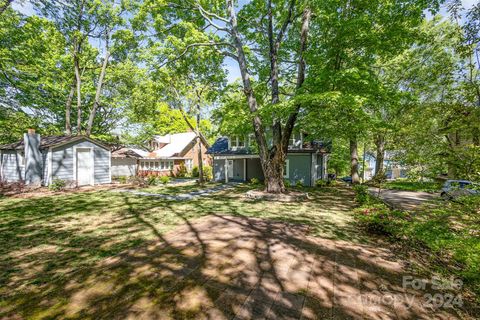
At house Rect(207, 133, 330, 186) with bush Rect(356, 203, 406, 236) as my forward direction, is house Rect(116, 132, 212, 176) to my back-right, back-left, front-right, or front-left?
back-right

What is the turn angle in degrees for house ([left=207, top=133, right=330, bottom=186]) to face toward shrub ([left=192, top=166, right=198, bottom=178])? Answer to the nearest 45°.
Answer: approximately 135° to its right

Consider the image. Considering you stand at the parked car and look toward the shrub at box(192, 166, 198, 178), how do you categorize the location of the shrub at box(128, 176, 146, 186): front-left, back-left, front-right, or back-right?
front-left

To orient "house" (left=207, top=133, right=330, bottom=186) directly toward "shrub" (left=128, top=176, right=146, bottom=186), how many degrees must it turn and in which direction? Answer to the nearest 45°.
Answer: approximately 90° to its right

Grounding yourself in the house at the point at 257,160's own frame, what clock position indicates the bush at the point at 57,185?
The bush is roughly at 2 o'clock from the house.

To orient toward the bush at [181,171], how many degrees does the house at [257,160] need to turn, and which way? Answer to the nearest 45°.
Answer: approximately 135° to its right

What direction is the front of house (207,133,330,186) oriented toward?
toward the camera

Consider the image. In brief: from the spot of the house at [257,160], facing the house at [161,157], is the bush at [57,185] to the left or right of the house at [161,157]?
left

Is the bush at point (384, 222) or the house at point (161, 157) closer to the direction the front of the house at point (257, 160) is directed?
the bush

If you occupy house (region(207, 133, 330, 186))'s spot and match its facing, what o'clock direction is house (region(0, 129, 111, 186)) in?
house (region(0, 129, 111, 186)) is roughly at 2 o'clock from house (region(207, 133, 330, 186)).

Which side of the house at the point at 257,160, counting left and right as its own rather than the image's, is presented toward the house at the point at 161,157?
right

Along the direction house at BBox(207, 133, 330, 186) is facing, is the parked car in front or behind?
in front

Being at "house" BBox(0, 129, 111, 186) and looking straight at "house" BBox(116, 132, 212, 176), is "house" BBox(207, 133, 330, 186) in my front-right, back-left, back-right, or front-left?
front-right

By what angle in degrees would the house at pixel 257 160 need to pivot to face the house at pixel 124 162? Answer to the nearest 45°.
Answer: approximately 90° to its right
